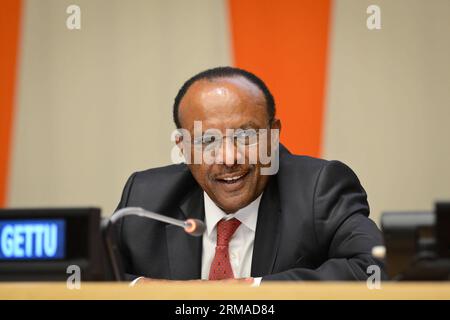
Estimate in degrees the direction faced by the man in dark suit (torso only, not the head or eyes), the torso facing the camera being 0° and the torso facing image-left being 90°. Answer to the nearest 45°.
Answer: approximately 0°
